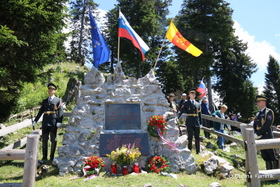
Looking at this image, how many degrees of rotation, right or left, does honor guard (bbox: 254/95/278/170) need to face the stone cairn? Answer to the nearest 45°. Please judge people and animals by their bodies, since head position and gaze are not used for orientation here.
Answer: approximately 45° to their right

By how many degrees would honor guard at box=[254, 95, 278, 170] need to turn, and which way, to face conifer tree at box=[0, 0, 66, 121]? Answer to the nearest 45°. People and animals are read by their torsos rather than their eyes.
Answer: approximately 45° to their right

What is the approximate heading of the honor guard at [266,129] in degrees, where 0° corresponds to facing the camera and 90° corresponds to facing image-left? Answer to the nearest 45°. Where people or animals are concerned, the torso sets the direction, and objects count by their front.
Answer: approximately 45°

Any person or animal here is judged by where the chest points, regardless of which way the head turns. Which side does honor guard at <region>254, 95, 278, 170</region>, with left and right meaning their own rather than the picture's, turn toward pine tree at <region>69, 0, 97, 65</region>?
right

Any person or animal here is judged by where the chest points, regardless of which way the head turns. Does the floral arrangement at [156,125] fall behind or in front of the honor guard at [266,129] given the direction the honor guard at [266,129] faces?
in front

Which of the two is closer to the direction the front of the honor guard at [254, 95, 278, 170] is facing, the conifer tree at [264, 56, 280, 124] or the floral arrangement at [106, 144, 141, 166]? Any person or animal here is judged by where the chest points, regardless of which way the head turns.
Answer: the floral arrangement

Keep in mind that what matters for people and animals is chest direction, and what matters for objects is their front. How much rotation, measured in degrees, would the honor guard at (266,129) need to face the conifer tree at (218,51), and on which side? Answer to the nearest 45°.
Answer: approximately 135° to their right

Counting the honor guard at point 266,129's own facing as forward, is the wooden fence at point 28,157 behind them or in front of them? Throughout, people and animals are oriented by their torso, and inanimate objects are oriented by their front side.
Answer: in front

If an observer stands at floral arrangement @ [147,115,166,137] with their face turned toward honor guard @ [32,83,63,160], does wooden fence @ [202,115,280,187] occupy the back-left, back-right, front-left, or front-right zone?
back-left

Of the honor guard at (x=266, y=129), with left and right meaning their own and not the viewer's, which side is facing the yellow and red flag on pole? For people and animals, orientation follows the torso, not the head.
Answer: right

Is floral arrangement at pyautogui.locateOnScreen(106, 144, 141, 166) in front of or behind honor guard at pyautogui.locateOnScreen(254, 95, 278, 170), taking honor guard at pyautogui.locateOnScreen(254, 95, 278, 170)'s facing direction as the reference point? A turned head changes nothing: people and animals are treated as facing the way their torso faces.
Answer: in front

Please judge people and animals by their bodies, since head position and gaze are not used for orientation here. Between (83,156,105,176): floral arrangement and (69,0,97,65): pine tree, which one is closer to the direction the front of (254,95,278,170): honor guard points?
the floral arrangement
